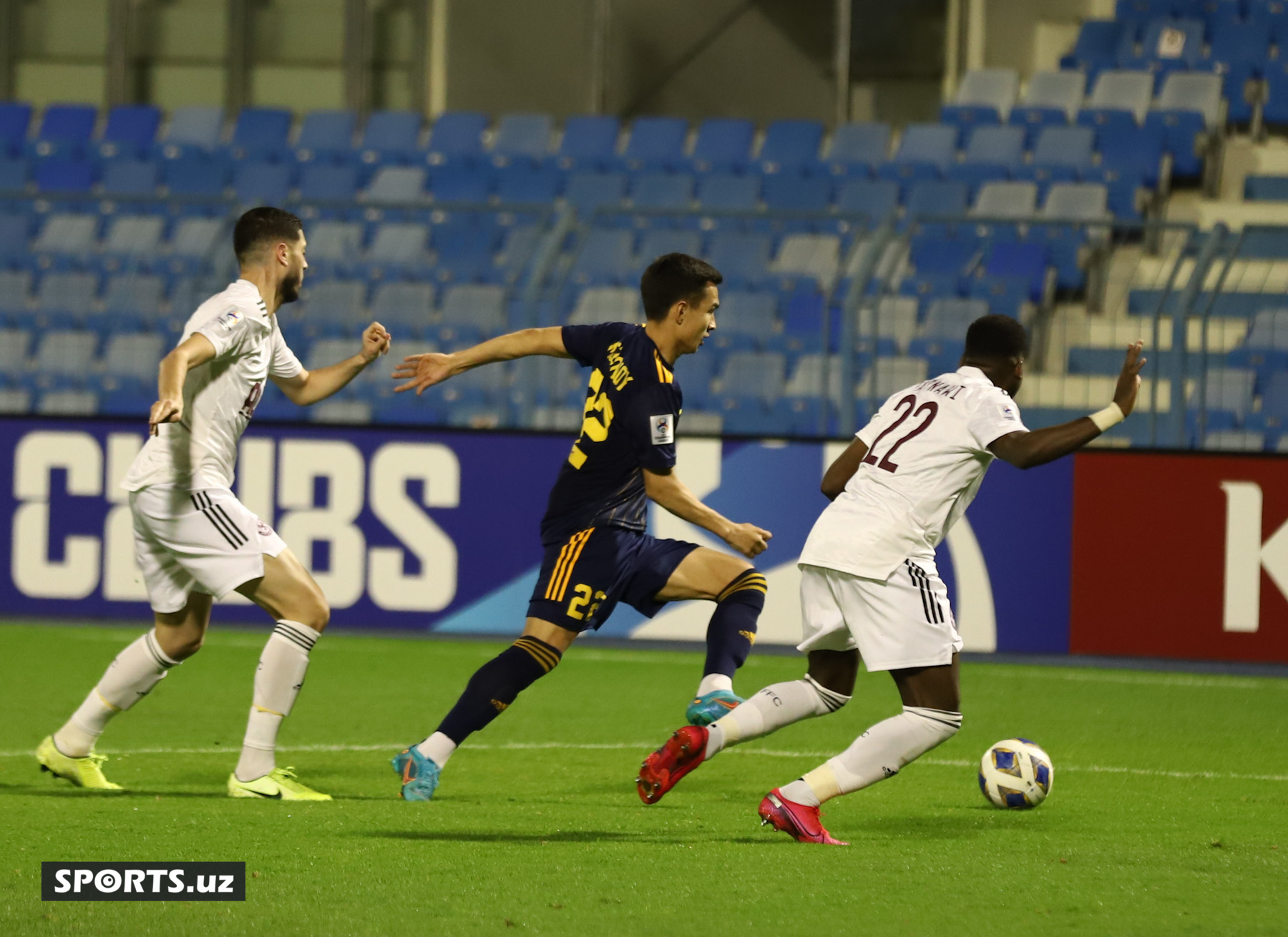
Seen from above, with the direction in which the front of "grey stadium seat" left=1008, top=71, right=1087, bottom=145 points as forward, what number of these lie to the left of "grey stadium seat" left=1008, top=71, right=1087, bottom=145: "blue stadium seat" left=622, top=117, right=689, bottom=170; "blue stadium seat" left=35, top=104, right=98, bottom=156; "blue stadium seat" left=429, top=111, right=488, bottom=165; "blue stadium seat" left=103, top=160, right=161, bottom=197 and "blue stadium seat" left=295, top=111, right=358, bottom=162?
0

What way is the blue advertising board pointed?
toward the camera

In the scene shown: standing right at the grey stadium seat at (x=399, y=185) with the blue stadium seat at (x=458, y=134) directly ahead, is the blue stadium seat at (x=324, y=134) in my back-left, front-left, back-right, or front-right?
front-left

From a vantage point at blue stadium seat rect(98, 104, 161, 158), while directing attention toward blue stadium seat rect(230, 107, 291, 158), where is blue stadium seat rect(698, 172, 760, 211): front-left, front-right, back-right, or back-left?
front-right

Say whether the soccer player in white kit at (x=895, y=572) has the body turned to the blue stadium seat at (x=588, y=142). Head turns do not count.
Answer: no

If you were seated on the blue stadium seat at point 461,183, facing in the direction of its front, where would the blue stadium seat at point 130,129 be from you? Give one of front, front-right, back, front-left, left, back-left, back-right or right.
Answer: back-right

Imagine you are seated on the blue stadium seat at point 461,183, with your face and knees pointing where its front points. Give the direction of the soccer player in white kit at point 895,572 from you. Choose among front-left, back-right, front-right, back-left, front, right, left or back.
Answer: front

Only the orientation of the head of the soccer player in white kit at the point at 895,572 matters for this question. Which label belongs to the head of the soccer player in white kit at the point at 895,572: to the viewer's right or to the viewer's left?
to the viewer's right

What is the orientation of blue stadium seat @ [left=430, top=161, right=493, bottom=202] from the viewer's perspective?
toward the camera

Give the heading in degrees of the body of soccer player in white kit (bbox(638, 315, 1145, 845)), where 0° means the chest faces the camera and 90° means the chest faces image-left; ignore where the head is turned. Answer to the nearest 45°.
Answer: approximately 225°

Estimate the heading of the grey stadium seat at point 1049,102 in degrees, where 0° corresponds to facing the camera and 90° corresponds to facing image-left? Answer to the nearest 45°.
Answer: approximately 45°

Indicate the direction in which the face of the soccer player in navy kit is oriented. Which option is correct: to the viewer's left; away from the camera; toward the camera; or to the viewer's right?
to the viewer's right

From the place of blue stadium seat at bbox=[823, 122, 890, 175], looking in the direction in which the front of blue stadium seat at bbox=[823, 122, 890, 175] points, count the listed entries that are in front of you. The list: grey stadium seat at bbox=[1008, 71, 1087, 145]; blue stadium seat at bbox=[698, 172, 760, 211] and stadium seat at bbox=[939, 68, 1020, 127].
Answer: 1

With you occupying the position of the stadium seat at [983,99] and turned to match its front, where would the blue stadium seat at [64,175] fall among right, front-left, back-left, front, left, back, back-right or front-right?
front-right

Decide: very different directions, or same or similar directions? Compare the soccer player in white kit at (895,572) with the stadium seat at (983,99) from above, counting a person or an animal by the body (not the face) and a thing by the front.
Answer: very different directions

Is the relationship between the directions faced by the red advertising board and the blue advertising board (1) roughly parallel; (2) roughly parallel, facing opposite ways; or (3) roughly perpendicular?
roughly parallel

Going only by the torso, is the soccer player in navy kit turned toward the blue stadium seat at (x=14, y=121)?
no

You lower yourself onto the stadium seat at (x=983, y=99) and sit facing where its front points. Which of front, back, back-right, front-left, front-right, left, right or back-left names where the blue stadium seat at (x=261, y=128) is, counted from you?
front-right

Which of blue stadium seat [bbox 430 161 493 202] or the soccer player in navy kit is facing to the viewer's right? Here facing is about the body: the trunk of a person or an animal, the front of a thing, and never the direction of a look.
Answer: the soccer player in navy kit

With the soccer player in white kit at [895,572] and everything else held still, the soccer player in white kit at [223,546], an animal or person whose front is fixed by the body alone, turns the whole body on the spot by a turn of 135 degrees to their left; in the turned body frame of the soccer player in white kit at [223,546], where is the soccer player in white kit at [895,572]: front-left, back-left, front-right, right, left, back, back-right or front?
back

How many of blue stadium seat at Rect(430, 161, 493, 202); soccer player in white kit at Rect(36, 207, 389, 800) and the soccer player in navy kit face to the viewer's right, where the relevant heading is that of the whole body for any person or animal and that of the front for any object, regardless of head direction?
2
